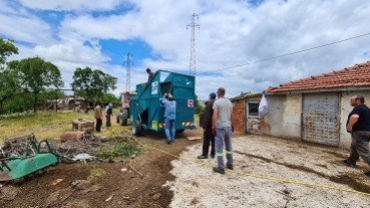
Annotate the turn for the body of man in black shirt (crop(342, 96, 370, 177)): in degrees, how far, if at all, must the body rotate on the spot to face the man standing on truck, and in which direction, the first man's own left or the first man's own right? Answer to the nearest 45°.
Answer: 0° — they already face them

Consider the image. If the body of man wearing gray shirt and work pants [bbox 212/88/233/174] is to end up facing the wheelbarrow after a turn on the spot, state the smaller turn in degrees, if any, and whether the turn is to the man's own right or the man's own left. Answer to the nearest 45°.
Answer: approximately 45° to the man's own left

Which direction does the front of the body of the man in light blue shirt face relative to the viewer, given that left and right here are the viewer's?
facing away from the viewer and to the left of the viewer

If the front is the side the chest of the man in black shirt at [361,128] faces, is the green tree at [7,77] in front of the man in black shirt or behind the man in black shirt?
in front

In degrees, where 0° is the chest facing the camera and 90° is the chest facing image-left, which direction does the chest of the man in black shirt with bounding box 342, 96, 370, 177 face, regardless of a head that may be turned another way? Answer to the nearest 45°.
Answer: approximately 90°

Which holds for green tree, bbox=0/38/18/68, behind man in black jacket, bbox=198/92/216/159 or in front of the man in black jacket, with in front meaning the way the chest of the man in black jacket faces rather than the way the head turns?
in front

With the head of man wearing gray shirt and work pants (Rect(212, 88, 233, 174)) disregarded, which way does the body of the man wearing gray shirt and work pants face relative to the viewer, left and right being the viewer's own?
facing away from the viewer and to the left of the viewer

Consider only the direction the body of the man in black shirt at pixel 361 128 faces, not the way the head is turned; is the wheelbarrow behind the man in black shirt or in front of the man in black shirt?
in front
